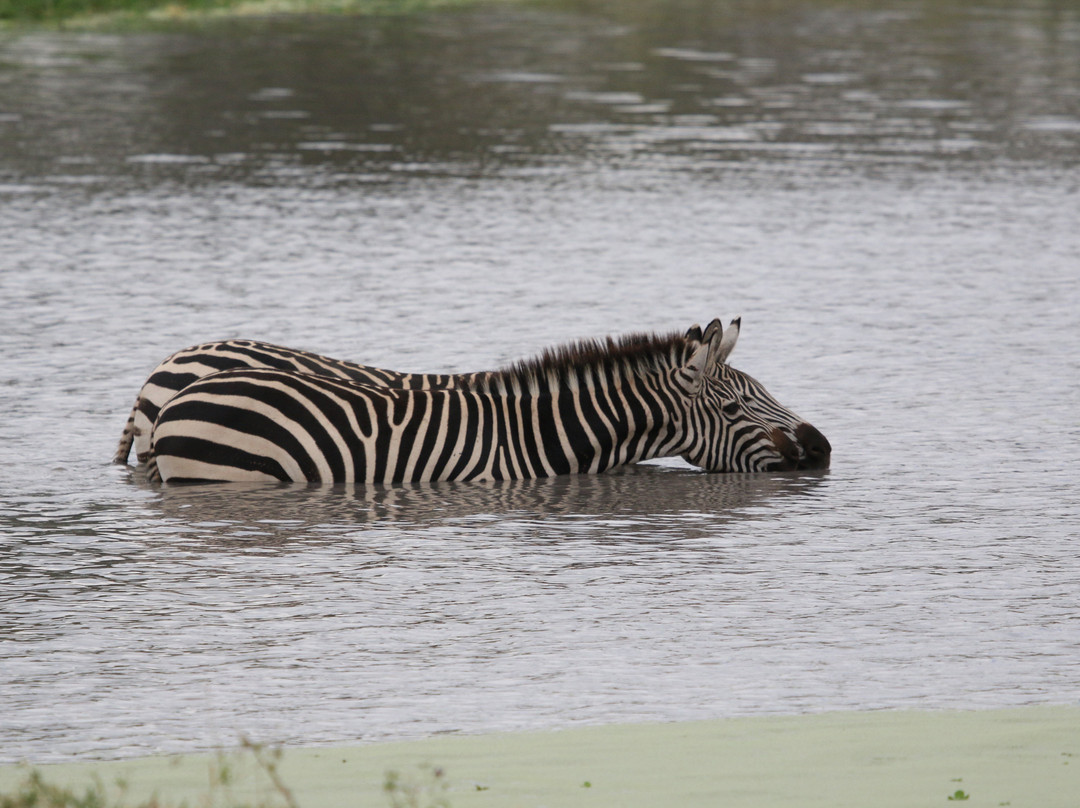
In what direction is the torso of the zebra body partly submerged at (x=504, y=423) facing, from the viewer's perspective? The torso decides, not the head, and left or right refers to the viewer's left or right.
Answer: facing to the right of the viewer
